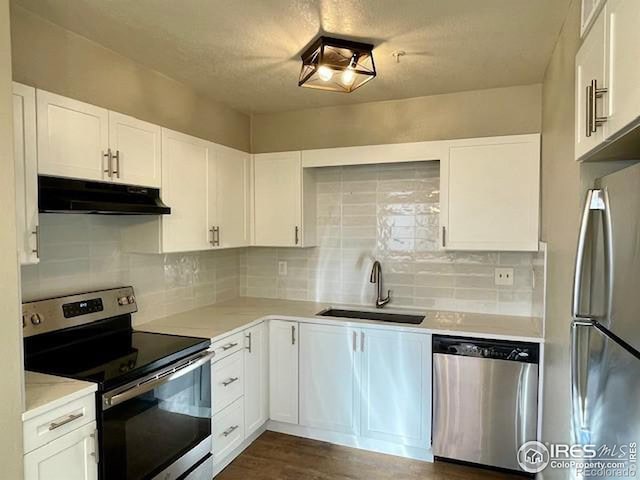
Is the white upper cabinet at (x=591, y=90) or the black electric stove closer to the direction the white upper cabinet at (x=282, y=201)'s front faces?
the black electric stove

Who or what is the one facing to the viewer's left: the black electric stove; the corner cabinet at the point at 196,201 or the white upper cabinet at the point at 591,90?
the white upper cabinet

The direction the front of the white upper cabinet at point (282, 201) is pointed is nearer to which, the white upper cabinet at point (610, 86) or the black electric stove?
the black electric stove

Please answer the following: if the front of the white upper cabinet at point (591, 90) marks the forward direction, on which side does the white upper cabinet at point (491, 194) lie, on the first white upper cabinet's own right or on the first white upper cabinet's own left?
on the first white upper cabinet's own right

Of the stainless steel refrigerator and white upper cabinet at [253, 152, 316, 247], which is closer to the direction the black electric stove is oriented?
the stainless steel refrigerator

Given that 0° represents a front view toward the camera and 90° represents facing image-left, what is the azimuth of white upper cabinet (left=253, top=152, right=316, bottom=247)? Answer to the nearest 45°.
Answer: approximately 45°

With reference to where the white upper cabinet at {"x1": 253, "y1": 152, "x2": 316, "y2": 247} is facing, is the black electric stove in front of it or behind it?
in front

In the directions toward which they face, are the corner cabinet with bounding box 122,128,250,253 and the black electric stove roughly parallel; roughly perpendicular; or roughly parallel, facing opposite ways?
roughly parallel

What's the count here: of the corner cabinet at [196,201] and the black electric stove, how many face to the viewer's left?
0

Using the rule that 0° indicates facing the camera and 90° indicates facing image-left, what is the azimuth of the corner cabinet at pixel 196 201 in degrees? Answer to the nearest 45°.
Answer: approximately 315°

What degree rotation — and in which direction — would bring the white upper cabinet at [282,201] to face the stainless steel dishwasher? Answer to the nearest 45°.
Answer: approximately 90° to its left

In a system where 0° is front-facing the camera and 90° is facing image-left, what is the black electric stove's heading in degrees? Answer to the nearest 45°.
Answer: approximately 315°

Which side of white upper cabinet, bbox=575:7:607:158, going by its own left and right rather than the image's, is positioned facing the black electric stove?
front

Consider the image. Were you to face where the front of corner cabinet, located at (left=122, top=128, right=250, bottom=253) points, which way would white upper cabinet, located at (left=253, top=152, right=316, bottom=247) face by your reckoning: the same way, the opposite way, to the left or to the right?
to the right

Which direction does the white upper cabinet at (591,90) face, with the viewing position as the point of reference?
facing to the left of the viewer

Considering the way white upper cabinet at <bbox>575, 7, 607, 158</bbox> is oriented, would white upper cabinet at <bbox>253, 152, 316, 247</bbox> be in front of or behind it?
in front
